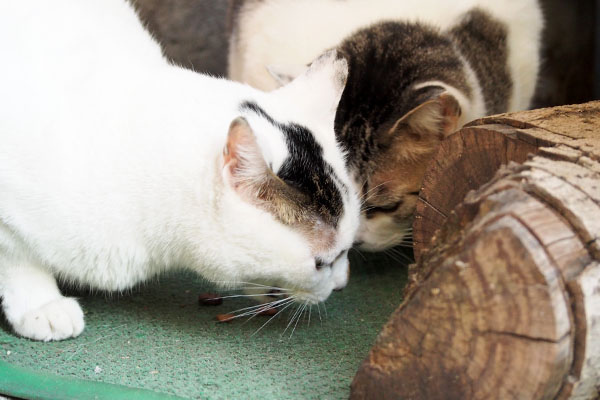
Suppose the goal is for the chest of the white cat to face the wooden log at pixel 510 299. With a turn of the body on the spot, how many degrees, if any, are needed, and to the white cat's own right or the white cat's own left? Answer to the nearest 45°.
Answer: approximately 45° to the white cat's own right

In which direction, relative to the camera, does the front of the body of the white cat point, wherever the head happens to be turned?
to the viewer's right

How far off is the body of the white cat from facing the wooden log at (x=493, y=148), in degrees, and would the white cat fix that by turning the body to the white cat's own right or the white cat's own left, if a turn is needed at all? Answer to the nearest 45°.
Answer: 0° — it already faces it
